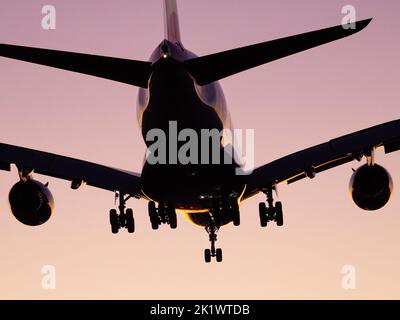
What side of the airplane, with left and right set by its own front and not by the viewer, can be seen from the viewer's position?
back
